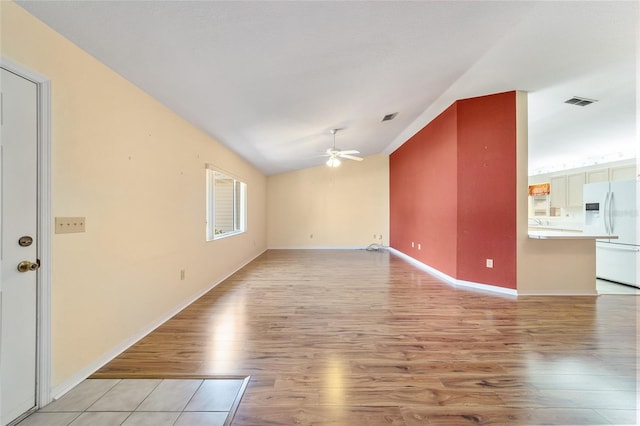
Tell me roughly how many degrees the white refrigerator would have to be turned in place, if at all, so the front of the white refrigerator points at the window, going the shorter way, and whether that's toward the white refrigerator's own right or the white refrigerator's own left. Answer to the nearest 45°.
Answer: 0° — it already faces it

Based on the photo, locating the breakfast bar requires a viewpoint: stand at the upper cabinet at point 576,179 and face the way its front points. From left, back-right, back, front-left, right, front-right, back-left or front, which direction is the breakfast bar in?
front-left

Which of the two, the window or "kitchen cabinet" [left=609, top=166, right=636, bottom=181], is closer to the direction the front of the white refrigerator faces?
the window

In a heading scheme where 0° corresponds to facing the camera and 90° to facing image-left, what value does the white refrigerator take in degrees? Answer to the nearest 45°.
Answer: approximately 45°

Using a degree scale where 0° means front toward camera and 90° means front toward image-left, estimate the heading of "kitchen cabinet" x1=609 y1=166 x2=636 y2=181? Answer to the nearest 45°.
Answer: approximately 45°

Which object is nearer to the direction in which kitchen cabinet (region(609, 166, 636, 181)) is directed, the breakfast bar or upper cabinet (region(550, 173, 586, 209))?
the breakfast bar

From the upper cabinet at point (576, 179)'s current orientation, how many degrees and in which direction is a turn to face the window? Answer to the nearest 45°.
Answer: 0° — it already faces it

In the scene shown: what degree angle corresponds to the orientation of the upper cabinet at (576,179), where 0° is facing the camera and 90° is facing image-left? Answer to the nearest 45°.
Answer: approximately 45°
